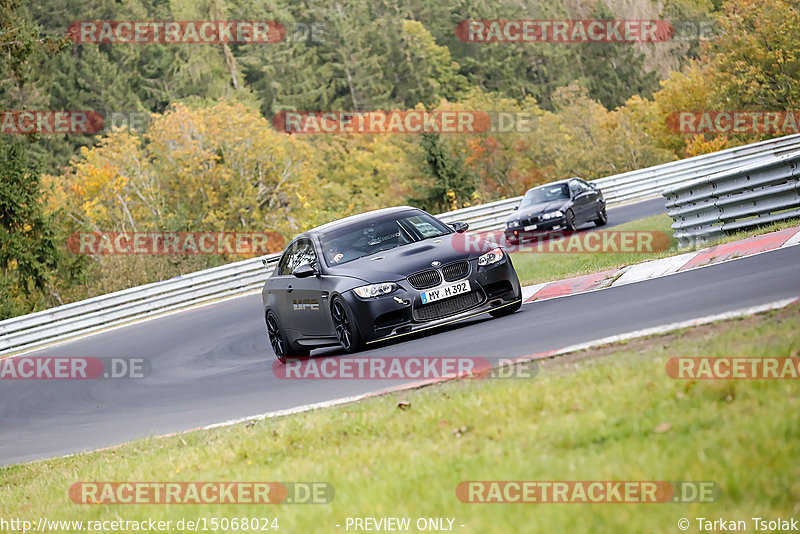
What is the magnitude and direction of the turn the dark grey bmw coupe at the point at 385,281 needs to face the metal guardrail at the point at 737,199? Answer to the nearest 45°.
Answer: approximately 90° to its left

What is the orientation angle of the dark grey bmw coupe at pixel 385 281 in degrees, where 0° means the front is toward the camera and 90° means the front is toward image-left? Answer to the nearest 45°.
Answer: approximately 315°
